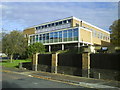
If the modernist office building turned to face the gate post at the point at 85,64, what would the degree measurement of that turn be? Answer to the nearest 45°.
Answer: approximately 45° to its left

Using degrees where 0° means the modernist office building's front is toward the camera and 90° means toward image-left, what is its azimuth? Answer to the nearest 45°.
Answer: approximately 45°

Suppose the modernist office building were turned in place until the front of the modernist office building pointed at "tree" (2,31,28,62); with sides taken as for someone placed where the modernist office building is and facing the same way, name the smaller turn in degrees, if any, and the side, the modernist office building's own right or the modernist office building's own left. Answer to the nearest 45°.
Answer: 0° — it already faces it
